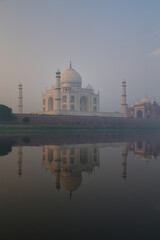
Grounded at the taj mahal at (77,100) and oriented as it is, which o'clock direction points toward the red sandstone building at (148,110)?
The red sandstone building is roughly at 10 o'clock from the taj mahal.

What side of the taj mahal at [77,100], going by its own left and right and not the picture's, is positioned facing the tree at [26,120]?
right

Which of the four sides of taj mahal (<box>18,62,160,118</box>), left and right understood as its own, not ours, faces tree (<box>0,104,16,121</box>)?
right

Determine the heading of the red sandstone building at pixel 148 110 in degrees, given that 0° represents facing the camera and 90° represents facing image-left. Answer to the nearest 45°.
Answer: approximately 45°
